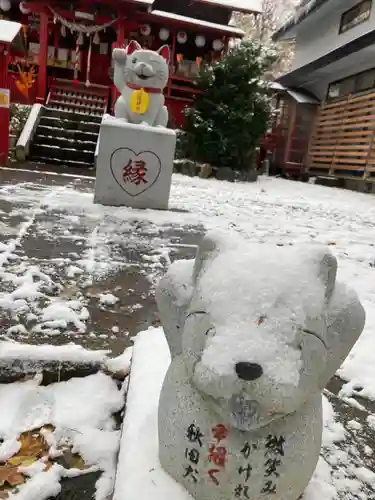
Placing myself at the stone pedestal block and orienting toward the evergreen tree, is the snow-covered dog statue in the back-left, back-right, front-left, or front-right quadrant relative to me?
back-right

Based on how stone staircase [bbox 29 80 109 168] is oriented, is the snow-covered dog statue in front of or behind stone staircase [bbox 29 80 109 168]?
in front

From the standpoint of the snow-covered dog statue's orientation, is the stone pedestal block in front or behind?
behind

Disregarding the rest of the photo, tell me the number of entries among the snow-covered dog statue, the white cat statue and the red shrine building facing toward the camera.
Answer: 3

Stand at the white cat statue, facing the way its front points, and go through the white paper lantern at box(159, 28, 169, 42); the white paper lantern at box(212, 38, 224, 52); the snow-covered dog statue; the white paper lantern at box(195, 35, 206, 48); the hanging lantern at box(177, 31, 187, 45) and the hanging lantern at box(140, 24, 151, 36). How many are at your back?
5

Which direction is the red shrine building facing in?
toward the camera

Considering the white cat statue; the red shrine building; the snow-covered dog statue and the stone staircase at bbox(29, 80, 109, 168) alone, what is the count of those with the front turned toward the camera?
4

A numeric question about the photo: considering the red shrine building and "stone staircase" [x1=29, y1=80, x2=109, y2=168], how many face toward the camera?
2

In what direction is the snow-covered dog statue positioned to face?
toward the camera

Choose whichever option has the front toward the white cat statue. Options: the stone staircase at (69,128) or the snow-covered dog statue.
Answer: the stone staircase

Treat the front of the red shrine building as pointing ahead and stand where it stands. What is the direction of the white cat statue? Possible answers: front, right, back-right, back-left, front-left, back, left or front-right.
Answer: front

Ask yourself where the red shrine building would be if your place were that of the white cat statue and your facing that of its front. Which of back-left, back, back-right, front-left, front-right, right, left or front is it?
back

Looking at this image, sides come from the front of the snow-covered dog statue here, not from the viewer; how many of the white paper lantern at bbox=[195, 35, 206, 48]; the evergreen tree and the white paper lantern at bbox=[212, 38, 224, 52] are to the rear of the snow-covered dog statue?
3

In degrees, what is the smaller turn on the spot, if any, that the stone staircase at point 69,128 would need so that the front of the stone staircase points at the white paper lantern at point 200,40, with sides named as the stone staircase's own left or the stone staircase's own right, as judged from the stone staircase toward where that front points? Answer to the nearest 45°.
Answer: approximately 135° to the stone staircase's own left

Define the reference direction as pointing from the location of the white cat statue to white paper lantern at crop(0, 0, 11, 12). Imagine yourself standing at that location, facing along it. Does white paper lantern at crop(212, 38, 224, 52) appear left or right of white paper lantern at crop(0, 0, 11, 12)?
right

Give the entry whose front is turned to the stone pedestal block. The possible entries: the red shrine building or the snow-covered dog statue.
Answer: the red shrine building

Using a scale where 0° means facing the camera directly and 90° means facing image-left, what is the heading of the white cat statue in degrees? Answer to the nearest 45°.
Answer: approximately 0°

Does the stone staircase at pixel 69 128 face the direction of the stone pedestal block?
yes
